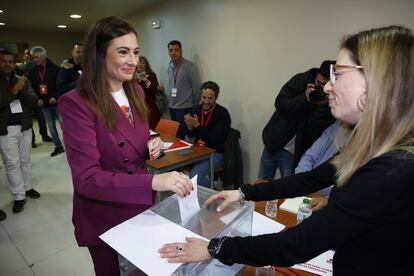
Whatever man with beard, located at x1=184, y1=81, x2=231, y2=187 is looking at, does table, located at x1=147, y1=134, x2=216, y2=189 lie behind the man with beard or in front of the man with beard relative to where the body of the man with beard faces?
in front

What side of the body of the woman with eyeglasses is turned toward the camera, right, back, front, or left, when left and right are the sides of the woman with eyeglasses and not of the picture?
left

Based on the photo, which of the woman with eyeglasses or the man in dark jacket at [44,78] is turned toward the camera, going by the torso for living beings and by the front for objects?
the man in dark jacket

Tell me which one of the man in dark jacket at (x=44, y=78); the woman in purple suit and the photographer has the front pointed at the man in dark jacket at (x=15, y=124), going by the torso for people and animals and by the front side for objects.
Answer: the man in dark jacket at (x=44, y=78)

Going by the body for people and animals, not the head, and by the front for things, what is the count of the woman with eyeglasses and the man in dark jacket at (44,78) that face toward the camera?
1

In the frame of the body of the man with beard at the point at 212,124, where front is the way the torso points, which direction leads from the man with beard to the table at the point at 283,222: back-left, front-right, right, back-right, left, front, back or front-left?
front-left

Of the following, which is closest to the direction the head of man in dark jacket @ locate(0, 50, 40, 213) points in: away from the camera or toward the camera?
toward the camera

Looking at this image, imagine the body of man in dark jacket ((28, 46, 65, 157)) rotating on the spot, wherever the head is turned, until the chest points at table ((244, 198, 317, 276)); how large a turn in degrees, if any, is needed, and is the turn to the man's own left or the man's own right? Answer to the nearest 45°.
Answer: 0° — they already face it

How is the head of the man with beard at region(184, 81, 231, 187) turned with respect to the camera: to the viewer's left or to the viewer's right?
to the viewer's left

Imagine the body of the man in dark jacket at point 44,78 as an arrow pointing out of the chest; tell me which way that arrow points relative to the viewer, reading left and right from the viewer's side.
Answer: facing the viewer

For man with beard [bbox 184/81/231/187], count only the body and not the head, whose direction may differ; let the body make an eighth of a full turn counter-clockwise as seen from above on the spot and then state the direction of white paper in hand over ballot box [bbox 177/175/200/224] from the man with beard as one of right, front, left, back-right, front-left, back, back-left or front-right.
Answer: front
